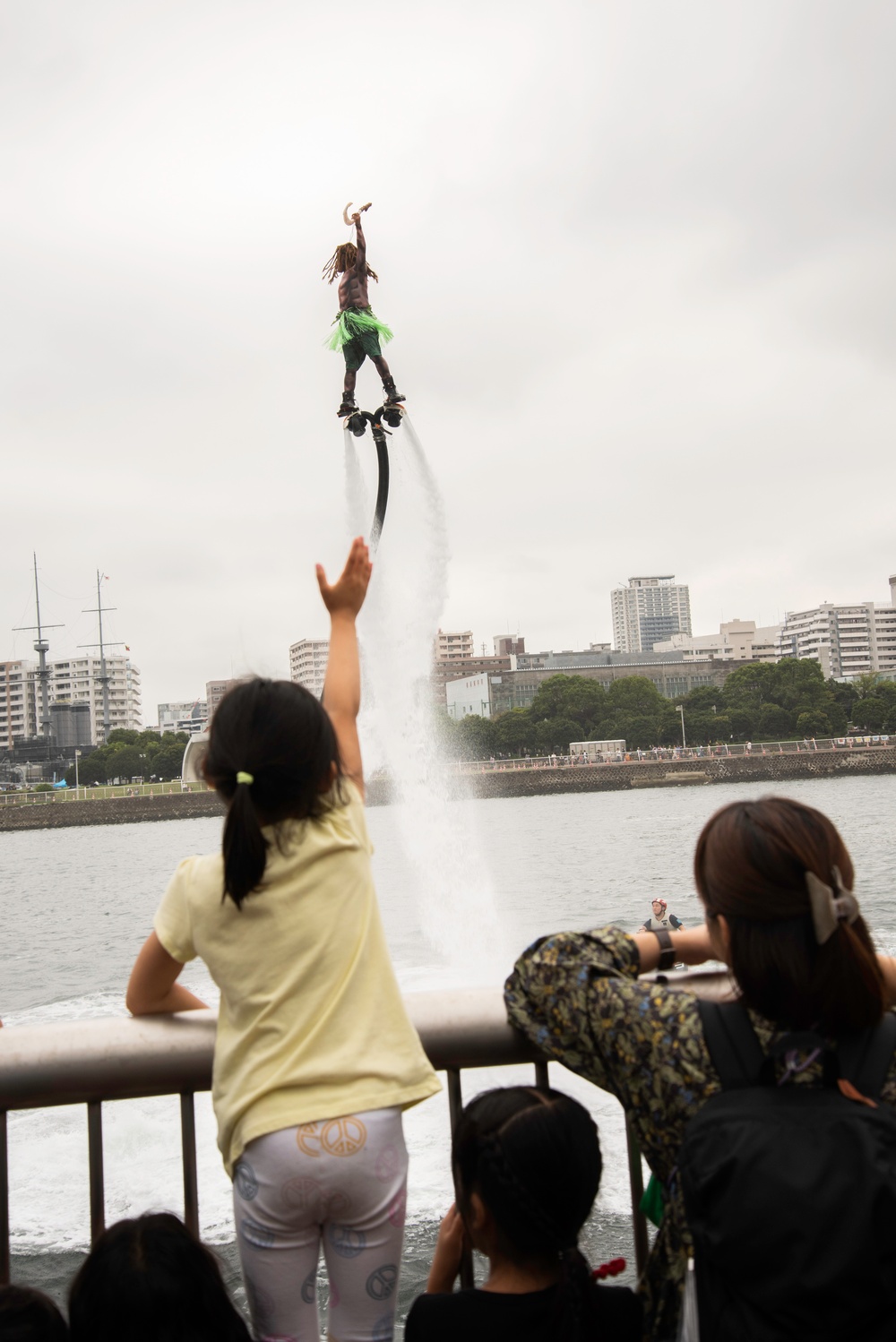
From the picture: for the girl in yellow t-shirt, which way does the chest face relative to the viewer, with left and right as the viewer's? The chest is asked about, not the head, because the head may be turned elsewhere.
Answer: facing away from the viewer

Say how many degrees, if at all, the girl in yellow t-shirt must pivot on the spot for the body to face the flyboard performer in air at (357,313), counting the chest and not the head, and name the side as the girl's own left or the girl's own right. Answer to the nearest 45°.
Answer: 0° — they already face them

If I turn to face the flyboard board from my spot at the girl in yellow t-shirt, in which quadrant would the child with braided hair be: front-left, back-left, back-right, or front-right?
back-right

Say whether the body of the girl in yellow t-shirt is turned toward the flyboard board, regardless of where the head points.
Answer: yes

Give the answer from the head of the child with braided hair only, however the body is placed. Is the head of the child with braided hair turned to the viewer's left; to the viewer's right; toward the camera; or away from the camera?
away from the camera
